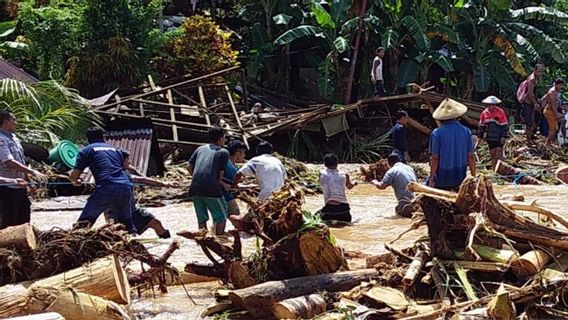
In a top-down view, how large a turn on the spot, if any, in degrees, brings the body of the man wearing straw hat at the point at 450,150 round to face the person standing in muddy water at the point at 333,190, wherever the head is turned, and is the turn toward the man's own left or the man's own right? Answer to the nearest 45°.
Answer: approximately 45° to the man's own left

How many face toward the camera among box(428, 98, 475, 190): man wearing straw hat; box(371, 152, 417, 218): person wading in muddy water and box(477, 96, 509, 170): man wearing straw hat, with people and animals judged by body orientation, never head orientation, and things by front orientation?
1

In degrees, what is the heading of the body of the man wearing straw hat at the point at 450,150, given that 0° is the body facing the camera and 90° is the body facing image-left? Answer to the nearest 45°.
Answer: approximately 180°

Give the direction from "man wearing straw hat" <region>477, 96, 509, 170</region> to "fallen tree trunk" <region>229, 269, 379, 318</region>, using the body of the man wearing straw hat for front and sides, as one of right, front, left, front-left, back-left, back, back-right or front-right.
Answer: front

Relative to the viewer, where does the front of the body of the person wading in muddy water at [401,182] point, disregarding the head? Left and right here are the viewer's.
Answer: facing away from the viewer and to the left of the viewer

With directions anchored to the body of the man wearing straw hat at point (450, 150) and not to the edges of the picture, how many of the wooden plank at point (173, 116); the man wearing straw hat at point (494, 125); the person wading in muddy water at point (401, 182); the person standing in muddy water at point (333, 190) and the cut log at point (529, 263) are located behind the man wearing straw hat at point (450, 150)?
1

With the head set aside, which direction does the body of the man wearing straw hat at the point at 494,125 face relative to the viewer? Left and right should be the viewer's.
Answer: facing the viewer

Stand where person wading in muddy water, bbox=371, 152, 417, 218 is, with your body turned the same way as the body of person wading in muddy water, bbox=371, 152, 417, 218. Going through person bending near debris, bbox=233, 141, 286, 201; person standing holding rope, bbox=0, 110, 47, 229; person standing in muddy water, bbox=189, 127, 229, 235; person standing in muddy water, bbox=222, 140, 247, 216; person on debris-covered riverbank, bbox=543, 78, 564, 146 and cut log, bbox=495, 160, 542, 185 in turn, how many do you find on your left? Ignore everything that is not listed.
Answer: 4

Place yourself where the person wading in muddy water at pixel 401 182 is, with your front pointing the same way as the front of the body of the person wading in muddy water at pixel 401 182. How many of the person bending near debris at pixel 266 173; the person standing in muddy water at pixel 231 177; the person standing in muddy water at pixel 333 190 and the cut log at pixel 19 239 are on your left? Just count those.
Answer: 4

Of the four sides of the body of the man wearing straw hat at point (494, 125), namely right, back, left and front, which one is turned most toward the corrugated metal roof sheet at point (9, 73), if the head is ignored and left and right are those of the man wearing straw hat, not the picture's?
right

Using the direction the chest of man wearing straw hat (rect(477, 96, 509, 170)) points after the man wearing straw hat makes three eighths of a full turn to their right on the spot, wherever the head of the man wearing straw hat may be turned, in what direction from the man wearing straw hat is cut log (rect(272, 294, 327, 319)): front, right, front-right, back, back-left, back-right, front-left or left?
back-left

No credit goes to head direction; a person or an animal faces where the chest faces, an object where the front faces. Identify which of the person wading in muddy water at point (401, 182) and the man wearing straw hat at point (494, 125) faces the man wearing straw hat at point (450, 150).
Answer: the man wearing straw hat at point (494, 125)

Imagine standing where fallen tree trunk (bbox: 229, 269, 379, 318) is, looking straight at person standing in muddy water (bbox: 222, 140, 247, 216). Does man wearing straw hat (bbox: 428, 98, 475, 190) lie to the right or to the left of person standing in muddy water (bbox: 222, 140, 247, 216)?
right

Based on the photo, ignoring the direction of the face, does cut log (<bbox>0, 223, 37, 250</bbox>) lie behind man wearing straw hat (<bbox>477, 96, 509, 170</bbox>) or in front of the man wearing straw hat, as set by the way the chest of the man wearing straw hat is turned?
in front

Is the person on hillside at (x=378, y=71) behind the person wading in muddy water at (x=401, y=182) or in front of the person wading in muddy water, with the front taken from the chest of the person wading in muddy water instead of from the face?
in front

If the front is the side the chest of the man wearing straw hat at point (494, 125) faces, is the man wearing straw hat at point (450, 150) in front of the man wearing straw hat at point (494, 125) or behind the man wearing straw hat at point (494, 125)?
in front

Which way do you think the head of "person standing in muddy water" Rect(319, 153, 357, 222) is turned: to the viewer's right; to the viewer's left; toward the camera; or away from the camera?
away from the camera
